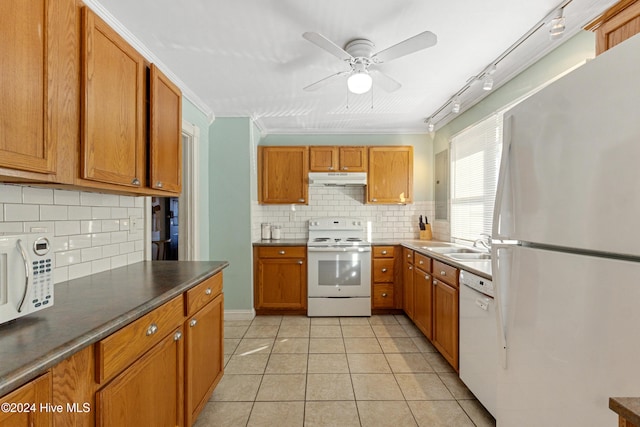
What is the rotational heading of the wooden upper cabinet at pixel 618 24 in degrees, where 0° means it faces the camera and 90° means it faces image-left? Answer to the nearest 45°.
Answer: approximately 45°

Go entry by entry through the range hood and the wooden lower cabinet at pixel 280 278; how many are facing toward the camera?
2

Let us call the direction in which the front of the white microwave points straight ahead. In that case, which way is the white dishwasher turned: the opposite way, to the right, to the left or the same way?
the opposite way

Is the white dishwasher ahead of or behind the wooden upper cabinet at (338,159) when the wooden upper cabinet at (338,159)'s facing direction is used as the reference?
ahead

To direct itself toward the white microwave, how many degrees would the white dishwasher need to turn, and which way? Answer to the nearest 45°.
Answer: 0° — it already faces it

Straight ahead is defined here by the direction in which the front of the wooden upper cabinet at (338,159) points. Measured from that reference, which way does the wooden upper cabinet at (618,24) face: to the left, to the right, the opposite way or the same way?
to the right

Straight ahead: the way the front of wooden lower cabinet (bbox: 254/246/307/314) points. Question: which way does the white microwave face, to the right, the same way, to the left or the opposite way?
to the left
